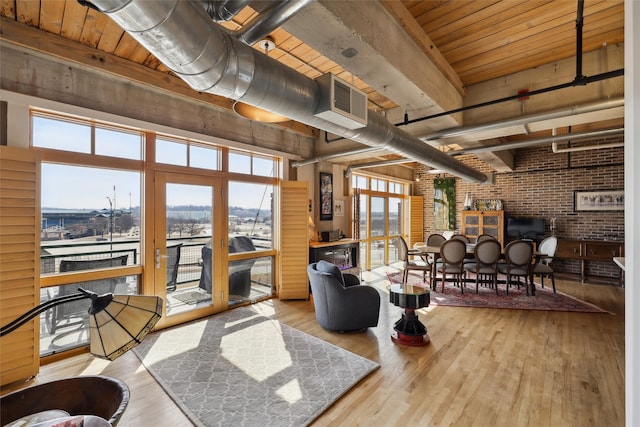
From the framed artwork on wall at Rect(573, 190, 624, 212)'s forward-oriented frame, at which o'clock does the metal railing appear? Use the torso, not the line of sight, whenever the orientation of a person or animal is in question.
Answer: The metal railing is roughly at 1 o'clock from the framed artwork on wall.

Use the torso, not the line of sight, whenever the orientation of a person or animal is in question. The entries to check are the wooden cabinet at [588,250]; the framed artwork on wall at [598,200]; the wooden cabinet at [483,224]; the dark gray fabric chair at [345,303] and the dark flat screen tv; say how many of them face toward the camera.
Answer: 4

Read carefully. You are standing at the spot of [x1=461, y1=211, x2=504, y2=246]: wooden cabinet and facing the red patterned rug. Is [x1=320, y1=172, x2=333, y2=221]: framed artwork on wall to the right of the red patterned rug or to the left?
right

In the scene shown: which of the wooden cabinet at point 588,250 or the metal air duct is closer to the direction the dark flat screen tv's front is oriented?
the metal air duct

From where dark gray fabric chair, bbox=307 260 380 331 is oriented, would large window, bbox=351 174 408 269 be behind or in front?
in front

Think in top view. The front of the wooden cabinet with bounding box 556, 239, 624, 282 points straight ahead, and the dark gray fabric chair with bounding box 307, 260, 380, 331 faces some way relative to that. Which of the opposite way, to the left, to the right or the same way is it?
the opposite way

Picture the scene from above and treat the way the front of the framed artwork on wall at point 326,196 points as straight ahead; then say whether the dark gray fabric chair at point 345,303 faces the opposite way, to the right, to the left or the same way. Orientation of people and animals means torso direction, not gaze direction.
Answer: to the left

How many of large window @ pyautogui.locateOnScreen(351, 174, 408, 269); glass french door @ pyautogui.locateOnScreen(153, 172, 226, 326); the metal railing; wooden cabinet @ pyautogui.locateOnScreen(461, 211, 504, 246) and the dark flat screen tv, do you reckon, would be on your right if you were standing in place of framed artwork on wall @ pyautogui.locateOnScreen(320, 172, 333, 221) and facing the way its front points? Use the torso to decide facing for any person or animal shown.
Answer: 2

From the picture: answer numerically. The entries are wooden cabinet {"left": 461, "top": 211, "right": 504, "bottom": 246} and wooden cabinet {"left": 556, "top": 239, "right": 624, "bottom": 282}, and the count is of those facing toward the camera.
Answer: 2

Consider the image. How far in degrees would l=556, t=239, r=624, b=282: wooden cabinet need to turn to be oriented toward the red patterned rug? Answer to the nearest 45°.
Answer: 0° — it already faces it

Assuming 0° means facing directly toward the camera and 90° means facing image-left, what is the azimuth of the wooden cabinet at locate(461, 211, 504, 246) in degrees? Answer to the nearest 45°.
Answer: approximately 0°

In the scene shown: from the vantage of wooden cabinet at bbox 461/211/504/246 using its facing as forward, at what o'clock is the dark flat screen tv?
The dark flat screen tv is roughly at 9 o'clock from the wooden cabinet.

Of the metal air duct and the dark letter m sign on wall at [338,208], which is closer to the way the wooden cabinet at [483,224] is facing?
the metal air duct

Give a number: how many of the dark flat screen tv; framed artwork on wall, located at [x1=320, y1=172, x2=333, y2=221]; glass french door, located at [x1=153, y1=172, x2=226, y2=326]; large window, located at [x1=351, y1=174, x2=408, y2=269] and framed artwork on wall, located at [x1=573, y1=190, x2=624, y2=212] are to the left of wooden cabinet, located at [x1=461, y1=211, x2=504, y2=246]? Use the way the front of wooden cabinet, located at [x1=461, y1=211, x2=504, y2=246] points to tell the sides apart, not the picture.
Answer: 2

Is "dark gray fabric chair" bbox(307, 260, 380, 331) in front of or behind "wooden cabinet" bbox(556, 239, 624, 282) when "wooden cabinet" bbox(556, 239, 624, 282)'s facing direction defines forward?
in front

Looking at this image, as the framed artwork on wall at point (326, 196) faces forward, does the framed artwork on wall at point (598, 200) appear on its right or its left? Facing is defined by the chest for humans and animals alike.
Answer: on its left

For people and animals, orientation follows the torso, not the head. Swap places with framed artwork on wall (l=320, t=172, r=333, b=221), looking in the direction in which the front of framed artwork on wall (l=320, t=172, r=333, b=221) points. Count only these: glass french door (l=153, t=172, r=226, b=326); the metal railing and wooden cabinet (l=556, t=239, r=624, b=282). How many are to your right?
2

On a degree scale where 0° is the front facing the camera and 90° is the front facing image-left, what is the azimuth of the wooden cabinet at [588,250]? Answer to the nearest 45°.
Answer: approximately 0°
